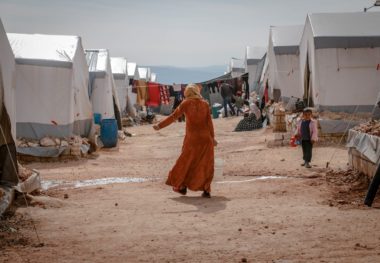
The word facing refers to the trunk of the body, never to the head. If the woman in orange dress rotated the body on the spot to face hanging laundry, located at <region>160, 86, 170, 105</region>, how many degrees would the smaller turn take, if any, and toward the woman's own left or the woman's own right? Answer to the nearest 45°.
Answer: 0° — they already face it

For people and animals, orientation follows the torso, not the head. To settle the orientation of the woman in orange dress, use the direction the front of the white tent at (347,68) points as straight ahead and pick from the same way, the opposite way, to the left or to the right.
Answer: to the right

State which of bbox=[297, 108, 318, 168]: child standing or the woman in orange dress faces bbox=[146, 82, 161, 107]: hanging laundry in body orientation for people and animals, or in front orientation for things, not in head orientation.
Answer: the woman in orange dress

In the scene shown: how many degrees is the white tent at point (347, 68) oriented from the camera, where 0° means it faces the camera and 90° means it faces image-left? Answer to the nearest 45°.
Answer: approximately 90°

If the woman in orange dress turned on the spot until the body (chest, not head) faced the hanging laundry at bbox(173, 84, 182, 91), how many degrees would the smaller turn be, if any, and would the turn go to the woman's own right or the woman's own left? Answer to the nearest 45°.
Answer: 0° — they already face it

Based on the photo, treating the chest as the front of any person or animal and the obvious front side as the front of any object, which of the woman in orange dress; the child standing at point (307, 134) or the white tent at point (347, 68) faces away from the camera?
the woman in orange dress

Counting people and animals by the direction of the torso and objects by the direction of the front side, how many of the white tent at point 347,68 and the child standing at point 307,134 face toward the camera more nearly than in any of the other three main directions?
1

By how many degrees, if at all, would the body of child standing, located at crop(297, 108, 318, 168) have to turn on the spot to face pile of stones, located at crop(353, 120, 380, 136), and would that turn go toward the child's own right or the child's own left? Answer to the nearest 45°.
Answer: approximately 45° to the child's own left

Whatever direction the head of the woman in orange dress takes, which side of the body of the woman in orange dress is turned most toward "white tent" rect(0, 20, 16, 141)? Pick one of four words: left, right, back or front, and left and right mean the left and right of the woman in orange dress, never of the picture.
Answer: left

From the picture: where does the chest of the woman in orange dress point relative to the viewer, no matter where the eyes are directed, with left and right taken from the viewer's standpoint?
facing away from the viewer

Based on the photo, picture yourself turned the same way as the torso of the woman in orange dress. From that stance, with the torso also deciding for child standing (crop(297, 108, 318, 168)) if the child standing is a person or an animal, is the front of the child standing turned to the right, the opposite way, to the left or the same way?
the opposite way
